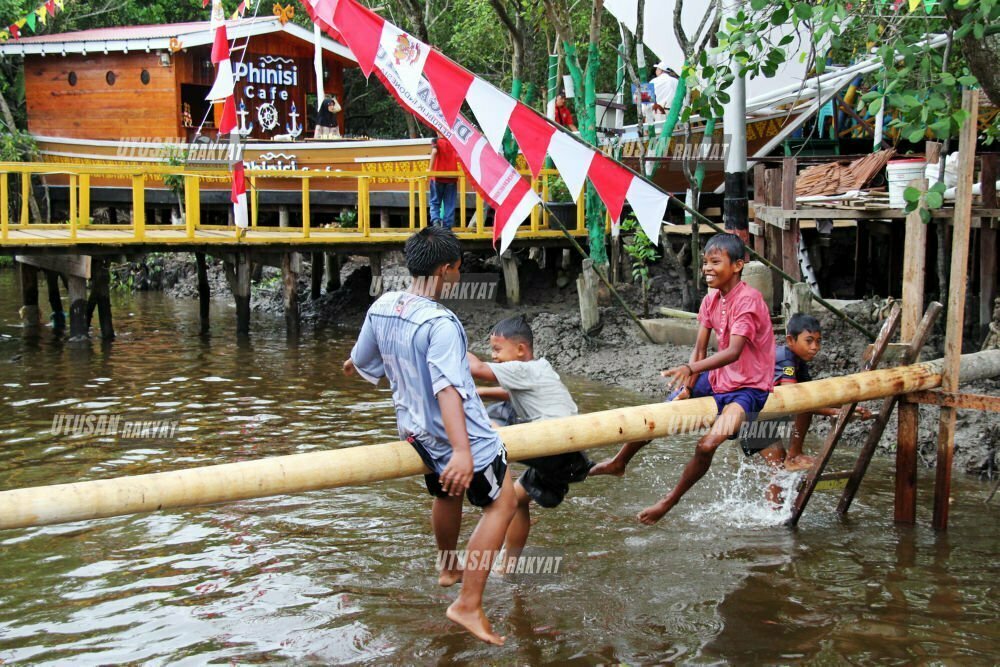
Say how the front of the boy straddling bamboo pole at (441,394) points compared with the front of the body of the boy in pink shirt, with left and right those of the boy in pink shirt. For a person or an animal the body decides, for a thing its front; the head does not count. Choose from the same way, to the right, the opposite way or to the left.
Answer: the opposite way

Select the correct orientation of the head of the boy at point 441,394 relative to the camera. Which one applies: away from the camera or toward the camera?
away from the camera

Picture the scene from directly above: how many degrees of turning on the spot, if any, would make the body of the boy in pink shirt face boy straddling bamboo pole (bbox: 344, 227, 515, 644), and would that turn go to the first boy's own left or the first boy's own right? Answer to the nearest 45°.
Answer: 0° — they already face them

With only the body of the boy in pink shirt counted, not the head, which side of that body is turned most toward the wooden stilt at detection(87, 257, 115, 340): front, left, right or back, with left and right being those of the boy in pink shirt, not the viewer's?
right

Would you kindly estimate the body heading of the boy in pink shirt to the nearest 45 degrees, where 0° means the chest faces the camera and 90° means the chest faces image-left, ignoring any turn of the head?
approximately 45°

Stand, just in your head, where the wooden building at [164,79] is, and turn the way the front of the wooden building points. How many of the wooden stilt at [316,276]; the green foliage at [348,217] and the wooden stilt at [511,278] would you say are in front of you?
3

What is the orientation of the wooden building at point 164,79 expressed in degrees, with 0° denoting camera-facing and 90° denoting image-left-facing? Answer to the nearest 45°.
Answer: approximately 315°

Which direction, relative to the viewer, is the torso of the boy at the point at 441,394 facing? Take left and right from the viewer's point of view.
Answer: facing away from the viewer and to the right of the viewer

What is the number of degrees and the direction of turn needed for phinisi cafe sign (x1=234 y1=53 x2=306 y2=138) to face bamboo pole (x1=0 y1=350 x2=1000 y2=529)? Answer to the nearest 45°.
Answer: approximately 45° to its right

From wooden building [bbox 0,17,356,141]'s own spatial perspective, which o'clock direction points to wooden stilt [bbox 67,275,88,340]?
The wooden stilt is roughly at 2 o'clock from the wooden building.

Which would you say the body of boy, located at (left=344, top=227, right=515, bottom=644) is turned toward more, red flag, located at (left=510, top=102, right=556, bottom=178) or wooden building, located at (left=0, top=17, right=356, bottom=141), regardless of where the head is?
the red flag

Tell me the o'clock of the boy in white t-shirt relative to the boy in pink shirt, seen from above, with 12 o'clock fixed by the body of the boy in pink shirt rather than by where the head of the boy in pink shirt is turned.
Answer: The boy in white t-shirt is roughly at 1 o'clock from the boy in pink shirt.

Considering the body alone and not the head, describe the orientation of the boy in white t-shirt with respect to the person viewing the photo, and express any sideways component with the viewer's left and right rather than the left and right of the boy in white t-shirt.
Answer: facing to the left of the viewer
